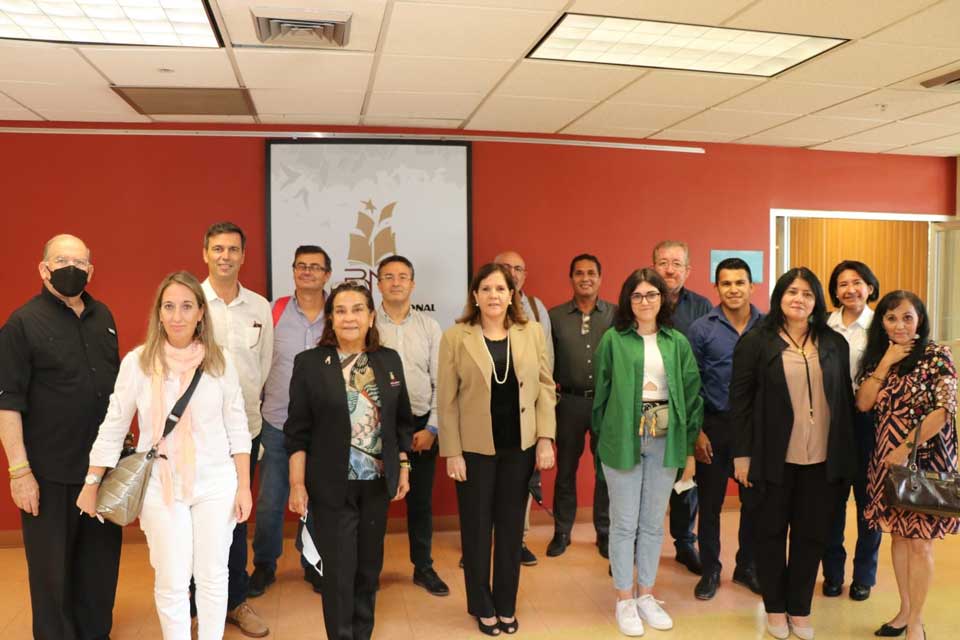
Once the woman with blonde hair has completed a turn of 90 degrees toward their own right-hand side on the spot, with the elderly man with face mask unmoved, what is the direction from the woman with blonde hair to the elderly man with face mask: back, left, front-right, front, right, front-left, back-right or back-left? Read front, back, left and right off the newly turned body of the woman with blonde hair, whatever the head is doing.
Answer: front-right

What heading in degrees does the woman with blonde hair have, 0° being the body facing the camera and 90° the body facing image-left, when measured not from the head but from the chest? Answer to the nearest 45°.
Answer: approximately 0°

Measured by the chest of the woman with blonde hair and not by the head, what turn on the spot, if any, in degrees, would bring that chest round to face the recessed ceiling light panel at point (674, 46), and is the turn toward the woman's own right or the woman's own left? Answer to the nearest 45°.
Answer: approximately 90° to the woman's own left
